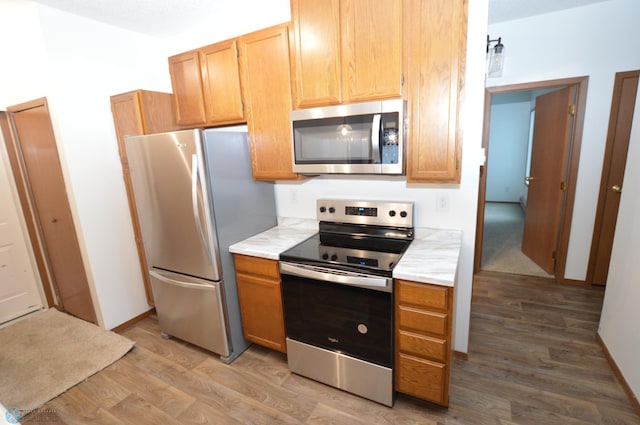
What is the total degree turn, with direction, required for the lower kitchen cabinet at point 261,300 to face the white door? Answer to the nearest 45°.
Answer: approximately 90° to its right

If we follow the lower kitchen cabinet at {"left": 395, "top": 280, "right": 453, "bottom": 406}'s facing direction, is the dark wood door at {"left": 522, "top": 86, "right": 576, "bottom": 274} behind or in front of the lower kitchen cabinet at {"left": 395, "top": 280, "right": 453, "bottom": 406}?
behind

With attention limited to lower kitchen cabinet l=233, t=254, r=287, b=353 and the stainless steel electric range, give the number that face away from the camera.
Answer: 0

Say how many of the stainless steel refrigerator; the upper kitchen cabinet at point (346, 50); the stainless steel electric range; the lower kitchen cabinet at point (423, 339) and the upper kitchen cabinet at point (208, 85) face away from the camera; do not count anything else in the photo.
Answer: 0

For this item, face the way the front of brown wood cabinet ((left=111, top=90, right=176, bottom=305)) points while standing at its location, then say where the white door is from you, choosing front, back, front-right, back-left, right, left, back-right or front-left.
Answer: right

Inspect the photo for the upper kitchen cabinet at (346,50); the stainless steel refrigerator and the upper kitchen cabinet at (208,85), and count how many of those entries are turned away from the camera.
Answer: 0

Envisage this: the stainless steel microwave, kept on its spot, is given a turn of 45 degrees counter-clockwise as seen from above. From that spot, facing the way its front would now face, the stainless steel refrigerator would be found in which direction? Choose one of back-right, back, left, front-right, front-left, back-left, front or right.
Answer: right

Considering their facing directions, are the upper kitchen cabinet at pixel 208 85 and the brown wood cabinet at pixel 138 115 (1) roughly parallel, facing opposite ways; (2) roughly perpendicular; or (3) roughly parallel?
roughly parallel

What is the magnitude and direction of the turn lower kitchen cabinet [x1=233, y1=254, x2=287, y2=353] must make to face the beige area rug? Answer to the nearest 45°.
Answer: approximately 45° to its right

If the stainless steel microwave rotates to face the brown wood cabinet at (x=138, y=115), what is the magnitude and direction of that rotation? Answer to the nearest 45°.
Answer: approximately 45° to its right

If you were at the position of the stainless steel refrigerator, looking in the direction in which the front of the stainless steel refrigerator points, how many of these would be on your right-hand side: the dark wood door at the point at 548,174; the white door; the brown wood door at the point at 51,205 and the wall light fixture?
2

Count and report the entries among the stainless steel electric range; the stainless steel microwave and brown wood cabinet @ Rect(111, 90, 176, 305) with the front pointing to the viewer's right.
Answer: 0

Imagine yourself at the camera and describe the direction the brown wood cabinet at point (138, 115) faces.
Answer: facing the viewer and to the left of the viewer

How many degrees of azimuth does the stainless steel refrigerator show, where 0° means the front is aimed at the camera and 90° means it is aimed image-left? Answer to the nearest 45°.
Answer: approximately 45°

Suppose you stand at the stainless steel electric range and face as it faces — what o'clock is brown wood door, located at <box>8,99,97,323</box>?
The brown wood door is roughly at 2 o'clock from the stainless steel electric range.
